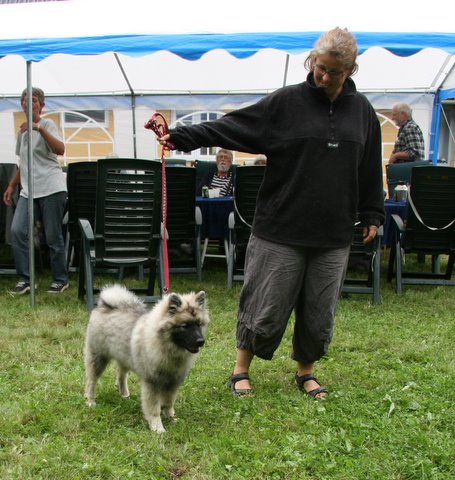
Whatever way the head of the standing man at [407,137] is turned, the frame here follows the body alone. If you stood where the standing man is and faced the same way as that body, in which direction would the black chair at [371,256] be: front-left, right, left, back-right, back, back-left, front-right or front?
left

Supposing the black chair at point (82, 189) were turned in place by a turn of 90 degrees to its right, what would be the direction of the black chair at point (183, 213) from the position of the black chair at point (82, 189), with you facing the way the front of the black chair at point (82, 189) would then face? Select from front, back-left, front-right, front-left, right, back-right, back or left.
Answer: front

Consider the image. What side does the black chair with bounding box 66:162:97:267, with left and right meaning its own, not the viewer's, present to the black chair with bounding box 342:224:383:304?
right

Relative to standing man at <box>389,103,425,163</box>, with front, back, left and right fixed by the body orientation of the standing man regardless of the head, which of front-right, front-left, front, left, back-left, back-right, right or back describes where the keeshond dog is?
left

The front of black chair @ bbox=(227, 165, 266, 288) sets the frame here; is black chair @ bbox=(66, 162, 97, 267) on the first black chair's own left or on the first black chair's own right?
on the first black chair's own left

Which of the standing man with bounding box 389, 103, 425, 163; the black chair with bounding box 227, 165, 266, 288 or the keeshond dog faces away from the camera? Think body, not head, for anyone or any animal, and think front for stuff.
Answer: the black chair

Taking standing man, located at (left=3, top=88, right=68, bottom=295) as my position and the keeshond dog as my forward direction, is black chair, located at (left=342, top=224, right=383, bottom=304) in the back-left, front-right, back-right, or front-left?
front-left

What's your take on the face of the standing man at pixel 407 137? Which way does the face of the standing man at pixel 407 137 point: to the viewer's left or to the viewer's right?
to the viewer's left

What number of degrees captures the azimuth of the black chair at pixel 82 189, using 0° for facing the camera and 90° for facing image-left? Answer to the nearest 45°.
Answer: approximately 180°

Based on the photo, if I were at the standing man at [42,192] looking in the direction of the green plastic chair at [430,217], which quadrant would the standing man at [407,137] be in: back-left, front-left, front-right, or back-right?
front-left

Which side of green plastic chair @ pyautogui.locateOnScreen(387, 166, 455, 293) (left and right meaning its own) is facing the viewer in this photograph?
back

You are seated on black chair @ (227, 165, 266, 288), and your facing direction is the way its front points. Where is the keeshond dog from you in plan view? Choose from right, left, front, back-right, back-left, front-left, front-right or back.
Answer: back

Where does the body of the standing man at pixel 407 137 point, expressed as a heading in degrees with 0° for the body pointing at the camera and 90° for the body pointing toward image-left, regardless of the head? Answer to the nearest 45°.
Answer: approximately 90°

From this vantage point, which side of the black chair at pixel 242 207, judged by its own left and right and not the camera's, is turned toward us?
back

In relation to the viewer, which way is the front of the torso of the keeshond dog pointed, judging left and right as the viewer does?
facing the viewer and to the right of the viewer
